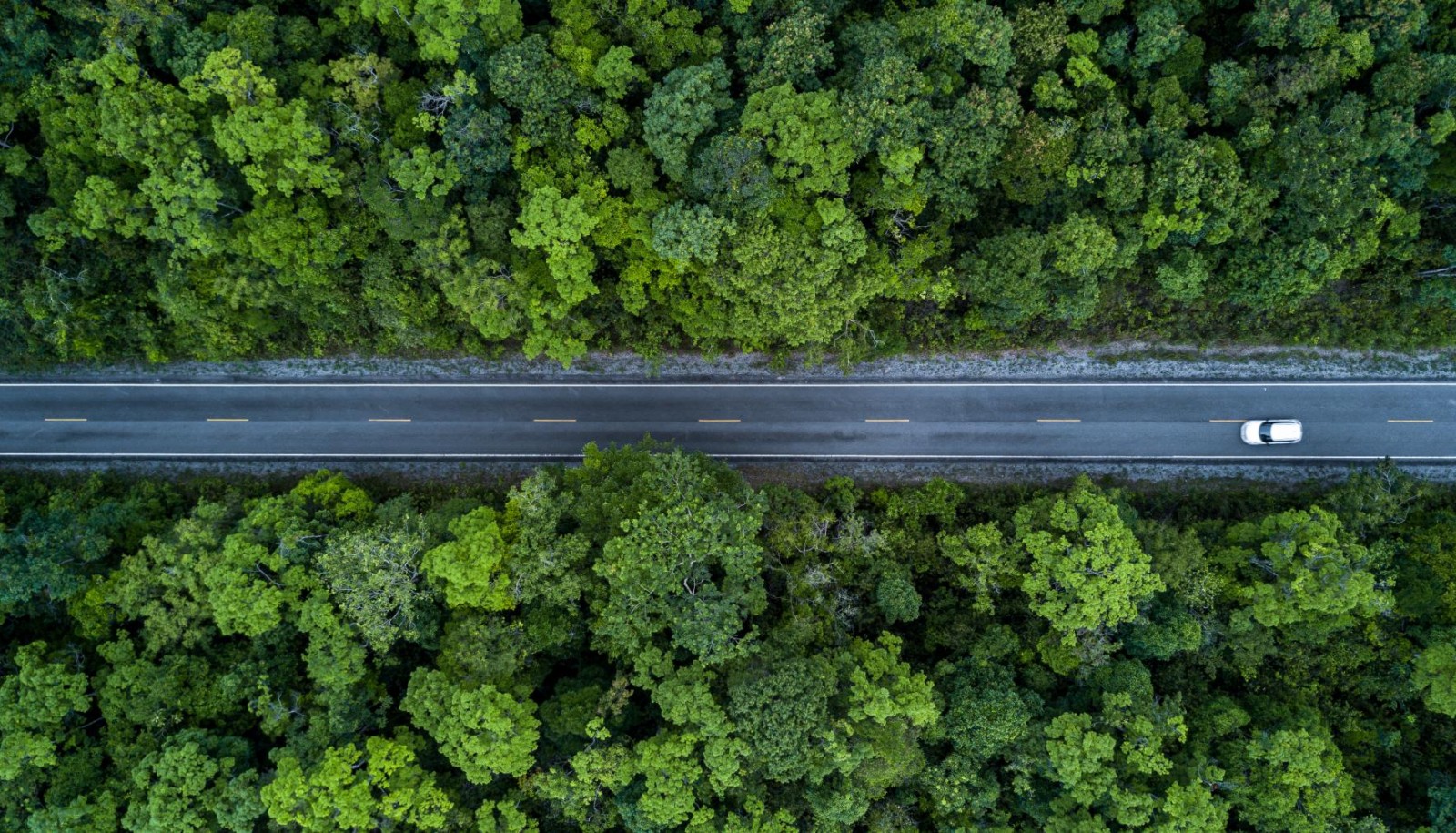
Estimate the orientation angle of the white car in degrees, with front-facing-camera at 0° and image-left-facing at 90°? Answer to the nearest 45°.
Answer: approximately 90°

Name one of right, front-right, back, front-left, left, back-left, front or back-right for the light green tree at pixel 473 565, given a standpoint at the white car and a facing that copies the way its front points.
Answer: front-left

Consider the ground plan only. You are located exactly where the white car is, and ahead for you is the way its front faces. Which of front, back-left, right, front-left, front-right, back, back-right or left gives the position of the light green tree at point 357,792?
front-left

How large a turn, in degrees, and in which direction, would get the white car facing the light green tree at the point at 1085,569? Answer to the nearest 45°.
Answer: approximately 45° to its left
